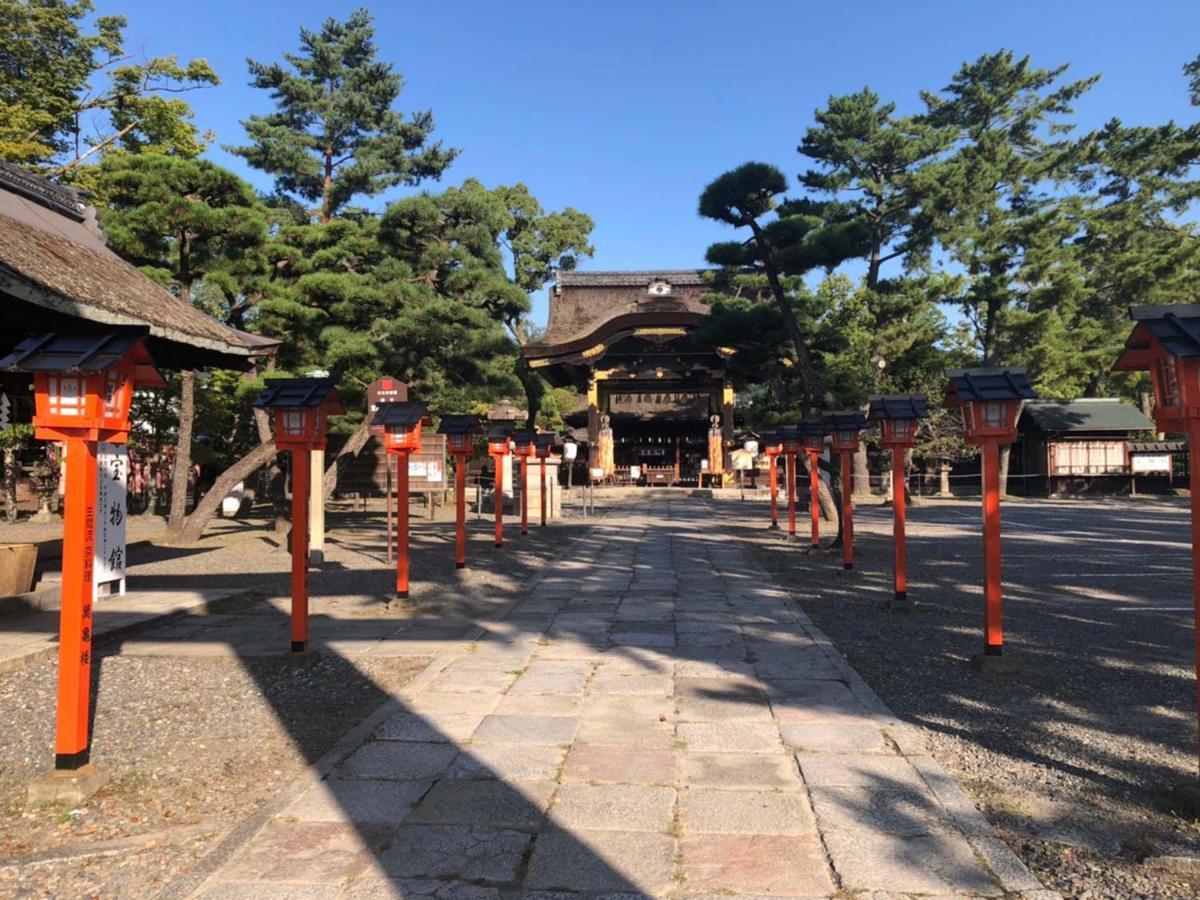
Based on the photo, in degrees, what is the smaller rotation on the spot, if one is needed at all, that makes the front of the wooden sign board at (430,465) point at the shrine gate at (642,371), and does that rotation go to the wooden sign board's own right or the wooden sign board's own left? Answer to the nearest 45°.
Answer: approximately 135° to the wooden sign board's own left

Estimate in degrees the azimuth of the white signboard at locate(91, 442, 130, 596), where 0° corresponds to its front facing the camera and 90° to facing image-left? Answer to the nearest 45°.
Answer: approximately 0°

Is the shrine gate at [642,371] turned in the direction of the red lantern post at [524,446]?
yes

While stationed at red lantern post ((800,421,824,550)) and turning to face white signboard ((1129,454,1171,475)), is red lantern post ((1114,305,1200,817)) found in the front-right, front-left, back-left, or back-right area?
back-right

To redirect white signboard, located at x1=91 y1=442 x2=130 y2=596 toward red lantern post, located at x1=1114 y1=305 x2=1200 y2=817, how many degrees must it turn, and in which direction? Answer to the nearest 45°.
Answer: approximately 45° to its left

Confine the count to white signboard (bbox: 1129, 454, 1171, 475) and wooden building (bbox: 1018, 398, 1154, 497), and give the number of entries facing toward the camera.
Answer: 2

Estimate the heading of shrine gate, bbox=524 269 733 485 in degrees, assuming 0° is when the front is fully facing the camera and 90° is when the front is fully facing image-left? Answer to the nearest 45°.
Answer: approximately 0°

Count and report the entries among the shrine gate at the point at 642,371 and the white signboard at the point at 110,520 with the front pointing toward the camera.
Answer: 2
